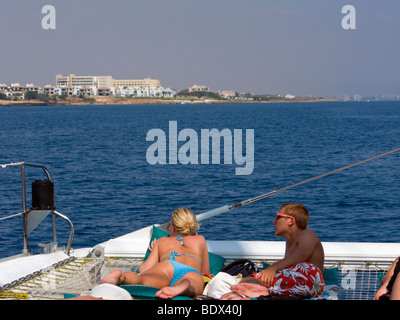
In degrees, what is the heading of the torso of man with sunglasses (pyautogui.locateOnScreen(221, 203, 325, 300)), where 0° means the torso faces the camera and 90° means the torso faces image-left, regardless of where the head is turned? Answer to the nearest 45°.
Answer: approximately 90°

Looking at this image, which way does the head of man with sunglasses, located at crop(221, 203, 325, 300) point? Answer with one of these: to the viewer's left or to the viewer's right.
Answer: to the viewer's left
